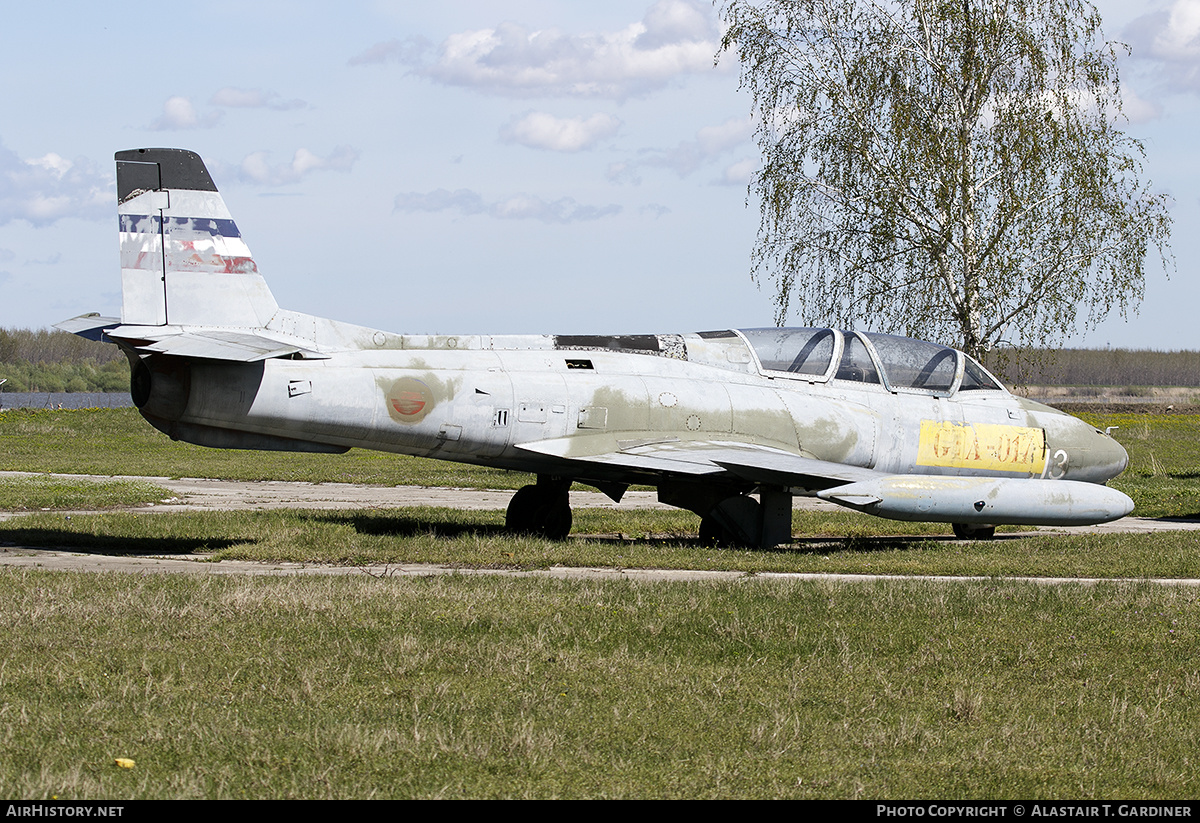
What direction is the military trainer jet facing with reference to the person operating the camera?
facing away from the viewer and to the right of the viewer
